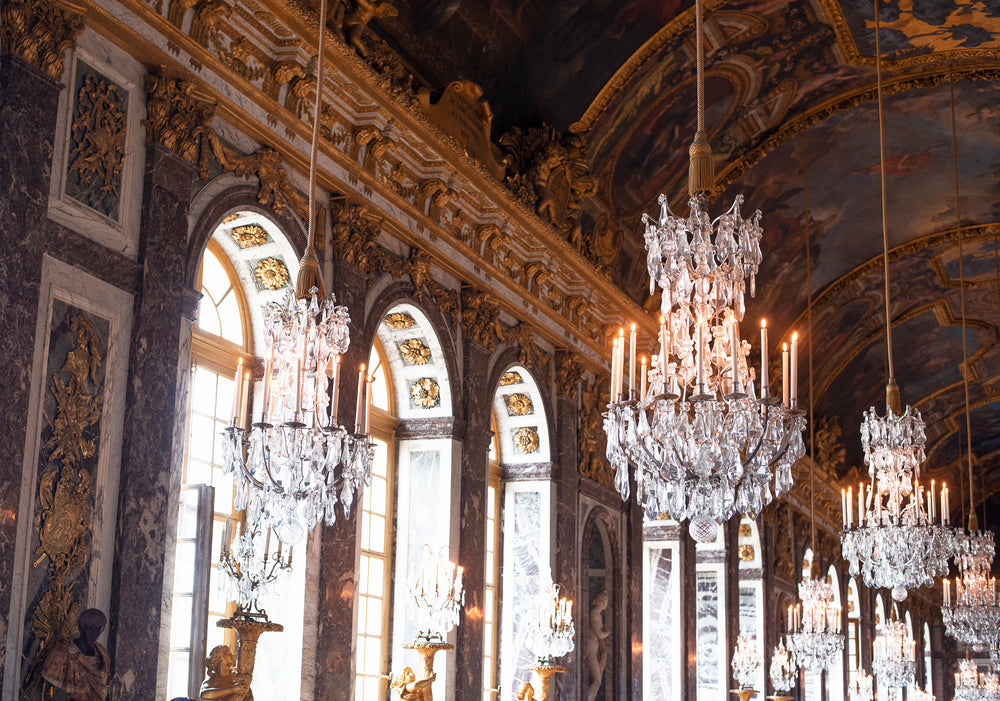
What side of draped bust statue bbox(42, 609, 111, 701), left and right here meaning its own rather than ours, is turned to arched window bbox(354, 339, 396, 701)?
left

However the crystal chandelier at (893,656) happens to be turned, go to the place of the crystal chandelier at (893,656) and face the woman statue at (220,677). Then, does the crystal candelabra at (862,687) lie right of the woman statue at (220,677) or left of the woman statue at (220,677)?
right

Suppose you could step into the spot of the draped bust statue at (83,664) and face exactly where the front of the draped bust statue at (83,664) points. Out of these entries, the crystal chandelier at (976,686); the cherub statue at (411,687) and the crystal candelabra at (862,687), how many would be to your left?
3

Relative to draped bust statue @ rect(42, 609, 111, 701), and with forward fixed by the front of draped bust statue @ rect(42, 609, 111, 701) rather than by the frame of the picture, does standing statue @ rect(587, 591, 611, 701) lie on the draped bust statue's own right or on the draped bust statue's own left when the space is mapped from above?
on the draped bust statue's own left

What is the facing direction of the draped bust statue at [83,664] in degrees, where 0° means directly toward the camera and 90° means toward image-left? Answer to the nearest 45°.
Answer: approximately 315°

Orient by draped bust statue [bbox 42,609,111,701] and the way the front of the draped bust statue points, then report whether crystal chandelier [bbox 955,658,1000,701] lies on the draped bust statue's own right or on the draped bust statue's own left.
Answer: on the draped bust statue's own left

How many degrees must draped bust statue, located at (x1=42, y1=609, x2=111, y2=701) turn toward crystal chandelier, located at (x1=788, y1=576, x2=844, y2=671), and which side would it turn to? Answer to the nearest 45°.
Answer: approximately 90° to its left

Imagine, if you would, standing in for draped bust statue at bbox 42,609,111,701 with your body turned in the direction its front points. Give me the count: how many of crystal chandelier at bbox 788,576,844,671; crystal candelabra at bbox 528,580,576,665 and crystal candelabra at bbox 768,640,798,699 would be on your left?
3

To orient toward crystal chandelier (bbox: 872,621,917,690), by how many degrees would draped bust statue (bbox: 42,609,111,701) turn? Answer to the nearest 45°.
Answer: approximately 90° to its left

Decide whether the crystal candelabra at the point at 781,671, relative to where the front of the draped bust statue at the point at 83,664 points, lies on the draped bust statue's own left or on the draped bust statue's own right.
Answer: on the draped bust statue's own left

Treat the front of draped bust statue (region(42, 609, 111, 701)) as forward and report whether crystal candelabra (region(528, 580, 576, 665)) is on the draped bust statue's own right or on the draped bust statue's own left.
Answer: on the draped bust statue's own left

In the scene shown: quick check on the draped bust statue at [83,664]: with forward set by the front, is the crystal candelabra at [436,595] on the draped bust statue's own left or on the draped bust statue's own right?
on the draped bust statue's own left
